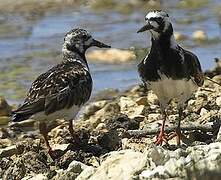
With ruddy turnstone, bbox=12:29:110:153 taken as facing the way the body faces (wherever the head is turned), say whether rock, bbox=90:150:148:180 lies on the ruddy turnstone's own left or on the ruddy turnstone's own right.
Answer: on the ruddy turnstone's own right

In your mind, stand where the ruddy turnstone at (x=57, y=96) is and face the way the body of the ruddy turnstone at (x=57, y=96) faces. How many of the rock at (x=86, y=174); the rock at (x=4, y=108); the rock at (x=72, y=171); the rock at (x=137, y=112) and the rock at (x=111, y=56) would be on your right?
2

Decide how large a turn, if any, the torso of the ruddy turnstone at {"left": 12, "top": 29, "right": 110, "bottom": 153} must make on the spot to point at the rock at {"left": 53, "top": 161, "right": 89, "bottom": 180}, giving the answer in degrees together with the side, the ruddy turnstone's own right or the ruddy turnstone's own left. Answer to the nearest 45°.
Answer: approximately 90° to the ruddy turnstone's own right

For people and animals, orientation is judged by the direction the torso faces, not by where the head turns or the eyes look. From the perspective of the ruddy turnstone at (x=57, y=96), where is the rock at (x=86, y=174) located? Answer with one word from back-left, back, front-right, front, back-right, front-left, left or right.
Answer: right

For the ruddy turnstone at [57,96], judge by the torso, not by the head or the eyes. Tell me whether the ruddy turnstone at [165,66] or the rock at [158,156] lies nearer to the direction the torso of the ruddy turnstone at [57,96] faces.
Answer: the ruddy turnstone

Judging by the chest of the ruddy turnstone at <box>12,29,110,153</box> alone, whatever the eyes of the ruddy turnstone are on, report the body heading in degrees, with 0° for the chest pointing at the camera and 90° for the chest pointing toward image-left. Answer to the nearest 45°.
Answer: approximately 270°
